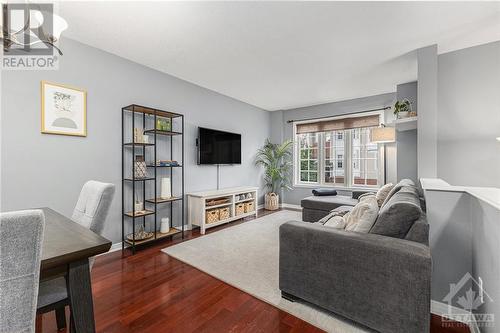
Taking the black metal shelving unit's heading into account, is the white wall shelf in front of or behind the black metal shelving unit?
in front

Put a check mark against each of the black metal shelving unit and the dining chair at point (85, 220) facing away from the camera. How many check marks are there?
0

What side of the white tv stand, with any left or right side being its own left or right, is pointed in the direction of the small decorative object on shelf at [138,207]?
right

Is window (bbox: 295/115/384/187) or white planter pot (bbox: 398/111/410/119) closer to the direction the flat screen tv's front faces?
the white planter pot

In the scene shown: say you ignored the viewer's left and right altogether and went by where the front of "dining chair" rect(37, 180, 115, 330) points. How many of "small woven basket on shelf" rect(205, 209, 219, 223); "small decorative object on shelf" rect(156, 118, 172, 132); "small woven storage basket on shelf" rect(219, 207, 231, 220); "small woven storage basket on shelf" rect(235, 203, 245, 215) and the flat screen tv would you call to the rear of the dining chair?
5

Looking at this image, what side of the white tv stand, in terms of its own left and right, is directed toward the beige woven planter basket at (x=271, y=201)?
left

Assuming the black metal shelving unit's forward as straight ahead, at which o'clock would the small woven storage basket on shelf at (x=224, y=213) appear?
The small woven storage basket on shelf is roughly at 10 o'clock from the black metal shelving unit.

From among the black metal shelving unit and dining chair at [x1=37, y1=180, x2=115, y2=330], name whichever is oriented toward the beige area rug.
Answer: the black metal shelving unit

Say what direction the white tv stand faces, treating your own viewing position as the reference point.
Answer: facing the viewer and to the right of the viewer

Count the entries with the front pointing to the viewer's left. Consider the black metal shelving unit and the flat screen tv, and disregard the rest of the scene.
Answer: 0

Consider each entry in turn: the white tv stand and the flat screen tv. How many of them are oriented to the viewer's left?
0

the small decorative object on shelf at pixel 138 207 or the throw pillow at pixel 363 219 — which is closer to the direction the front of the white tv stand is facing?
the throw pillow
